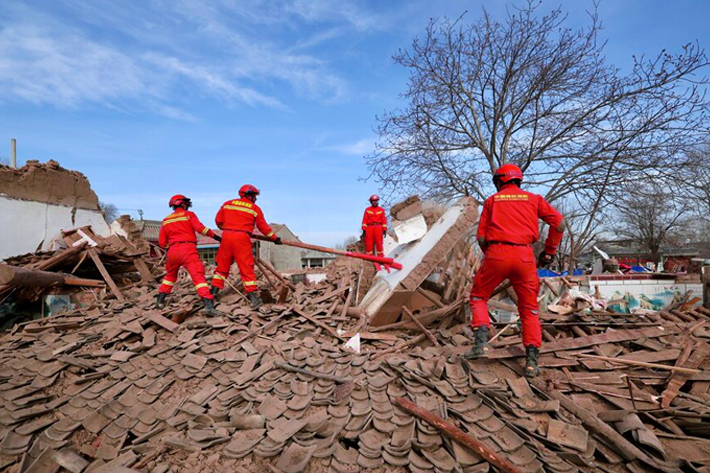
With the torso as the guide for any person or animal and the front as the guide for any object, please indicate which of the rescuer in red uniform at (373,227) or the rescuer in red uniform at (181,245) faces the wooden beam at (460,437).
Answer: the rescuer in red uniform at (373,227)

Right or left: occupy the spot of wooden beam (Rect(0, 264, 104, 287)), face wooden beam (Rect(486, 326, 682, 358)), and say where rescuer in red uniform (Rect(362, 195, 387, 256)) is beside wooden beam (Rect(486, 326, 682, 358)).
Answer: left

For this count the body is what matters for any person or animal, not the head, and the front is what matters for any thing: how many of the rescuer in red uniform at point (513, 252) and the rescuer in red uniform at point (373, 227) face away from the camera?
1

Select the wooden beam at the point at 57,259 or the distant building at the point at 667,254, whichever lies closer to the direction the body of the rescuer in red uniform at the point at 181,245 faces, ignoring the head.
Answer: the distant building

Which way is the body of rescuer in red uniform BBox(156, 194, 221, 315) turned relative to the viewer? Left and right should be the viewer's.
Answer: facing away from the viewer and to the right of the viewer

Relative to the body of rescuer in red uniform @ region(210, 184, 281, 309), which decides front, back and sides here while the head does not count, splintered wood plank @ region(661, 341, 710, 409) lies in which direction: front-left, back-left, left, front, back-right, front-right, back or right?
right

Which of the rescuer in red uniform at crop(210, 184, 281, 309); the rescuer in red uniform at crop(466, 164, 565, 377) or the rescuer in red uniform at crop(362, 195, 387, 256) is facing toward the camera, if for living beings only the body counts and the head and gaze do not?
the rescuer in red uniform at crop(362, 195, 387, 256)

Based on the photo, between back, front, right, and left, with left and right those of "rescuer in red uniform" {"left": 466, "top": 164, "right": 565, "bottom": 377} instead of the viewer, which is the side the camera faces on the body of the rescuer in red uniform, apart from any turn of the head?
back

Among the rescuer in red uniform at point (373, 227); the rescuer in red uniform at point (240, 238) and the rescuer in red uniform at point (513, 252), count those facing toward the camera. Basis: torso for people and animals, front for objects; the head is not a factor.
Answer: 1

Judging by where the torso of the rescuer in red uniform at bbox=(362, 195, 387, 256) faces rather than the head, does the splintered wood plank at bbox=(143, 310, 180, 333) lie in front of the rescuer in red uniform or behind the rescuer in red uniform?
in front

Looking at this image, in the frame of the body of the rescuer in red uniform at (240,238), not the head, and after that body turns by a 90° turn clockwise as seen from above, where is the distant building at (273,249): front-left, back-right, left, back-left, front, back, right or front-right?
back-left

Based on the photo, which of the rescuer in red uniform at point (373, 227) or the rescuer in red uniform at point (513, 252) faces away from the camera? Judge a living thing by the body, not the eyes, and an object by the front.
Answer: the rescuer in red uniform at point (513, 252)

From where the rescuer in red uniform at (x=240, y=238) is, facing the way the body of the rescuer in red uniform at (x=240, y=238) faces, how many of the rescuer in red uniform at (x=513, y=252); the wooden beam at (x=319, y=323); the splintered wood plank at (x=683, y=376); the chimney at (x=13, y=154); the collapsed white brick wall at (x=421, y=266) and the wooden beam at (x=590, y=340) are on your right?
5

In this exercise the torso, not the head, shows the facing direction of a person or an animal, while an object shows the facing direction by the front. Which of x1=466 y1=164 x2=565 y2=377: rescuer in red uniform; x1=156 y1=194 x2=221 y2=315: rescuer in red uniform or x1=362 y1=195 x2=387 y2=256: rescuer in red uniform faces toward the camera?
x1=362 y1=195 x2=387 y2=256: rescuer in red uniform

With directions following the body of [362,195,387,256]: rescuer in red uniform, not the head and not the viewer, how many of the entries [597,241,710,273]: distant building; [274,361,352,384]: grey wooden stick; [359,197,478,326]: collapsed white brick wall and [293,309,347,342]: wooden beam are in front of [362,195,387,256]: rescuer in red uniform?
3

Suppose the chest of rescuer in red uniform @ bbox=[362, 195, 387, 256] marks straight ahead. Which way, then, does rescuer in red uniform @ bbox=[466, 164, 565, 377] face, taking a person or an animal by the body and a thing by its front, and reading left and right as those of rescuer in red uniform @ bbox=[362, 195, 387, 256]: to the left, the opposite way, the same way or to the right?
the opposite way

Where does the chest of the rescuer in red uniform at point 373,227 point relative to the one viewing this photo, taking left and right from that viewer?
facing the viewer
